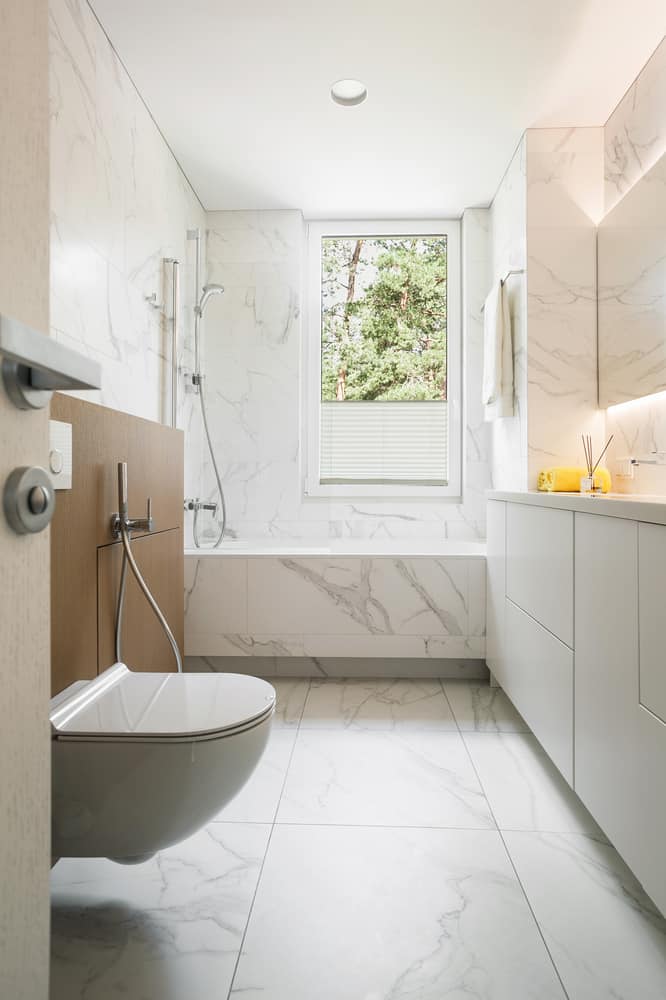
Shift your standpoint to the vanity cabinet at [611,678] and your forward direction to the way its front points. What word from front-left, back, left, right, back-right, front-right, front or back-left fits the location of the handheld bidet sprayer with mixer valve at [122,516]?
front

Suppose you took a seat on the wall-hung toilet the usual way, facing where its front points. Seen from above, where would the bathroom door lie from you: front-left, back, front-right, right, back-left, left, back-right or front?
right

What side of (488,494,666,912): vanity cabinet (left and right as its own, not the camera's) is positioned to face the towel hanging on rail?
right

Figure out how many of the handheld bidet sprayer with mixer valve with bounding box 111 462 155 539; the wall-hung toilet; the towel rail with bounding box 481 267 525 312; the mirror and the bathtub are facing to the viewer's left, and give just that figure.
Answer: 2

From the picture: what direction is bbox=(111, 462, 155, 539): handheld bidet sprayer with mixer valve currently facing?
to the viewer's right

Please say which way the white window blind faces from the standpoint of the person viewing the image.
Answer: facing the viewer

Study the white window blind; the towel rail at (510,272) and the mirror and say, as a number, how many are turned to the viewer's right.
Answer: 0

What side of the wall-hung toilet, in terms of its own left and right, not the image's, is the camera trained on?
right

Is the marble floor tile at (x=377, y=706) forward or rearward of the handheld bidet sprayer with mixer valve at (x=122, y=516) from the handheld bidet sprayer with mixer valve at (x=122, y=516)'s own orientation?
forward

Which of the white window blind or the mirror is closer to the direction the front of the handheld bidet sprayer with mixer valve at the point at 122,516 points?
the mirror

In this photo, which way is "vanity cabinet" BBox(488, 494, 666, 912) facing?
to the viewer's left

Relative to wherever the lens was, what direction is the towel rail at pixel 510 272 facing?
facing to the left of the viewer

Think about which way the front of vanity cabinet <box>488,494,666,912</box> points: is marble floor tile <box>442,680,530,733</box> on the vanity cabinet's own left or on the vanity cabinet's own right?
on the vanity cabinet's own right

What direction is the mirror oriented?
to the viewer's left

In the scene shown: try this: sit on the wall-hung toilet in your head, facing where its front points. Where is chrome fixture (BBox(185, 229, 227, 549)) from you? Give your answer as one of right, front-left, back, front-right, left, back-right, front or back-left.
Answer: left

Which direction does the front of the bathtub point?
toward the camera

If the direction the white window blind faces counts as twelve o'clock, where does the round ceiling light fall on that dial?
The round ceiling light is roughly at 12 o'clock from the white window blind.
